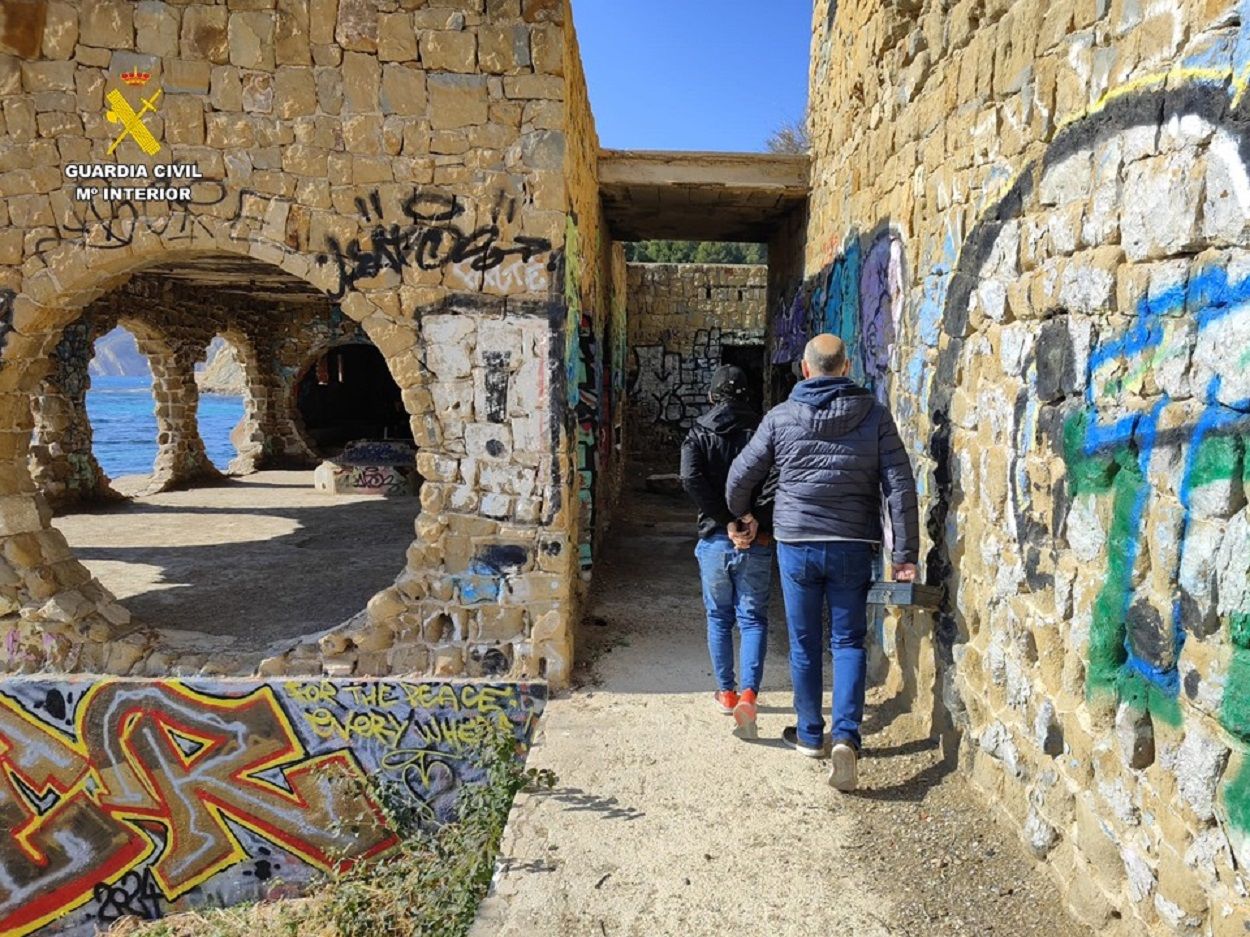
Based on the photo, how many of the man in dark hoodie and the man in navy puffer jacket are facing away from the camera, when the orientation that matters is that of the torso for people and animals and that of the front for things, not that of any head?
2

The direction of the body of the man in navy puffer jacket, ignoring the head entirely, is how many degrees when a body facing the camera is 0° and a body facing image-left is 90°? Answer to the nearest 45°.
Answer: approximately 180°

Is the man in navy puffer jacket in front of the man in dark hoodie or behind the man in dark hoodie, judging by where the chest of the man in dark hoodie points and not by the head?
behind

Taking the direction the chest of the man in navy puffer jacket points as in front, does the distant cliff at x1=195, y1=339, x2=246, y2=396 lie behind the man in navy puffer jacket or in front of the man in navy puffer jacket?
in front

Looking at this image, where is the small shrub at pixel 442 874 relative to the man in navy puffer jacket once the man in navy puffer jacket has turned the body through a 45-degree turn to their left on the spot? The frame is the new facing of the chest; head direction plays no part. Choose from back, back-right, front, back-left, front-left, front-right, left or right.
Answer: front-left

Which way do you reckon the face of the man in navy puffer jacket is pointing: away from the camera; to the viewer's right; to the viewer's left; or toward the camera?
away from the camera

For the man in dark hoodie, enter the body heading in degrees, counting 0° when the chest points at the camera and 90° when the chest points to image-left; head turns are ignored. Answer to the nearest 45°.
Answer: approximately 180°

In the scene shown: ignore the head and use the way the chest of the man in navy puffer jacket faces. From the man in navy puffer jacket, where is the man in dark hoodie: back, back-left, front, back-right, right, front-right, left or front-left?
front-left
